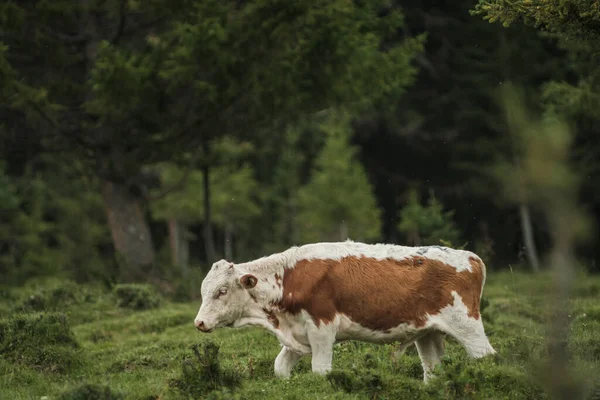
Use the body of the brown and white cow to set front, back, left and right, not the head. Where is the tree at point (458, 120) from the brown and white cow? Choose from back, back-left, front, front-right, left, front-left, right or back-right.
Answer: right

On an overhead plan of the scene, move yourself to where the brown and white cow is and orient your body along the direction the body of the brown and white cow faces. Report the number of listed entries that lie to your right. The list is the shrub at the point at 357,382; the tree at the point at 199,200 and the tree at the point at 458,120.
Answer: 2

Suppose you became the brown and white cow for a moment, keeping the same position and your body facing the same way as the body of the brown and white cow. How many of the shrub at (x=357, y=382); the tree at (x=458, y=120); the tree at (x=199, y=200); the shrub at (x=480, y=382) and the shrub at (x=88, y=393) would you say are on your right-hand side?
2

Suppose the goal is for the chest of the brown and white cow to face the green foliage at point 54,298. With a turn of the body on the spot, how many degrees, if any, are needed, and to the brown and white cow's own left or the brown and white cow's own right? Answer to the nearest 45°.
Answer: approximately 45° to the brown and white cow's own right

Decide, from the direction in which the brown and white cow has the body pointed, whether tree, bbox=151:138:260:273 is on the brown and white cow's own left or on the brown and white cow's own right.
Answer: on the brown and white cow's own right

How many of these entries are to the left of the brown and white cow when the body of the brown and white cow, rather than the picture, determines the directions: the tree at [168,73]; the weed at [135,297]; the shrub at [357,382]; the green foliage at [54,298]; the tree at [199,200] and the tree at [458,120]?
1

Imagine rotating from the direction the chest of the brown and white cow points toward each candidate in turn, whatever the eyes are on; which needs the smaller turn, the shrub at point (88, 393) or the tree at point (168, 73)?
the shrub

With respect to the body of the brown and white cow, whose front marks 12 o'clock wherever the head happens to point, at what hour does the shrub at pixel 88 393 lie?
The shrub is roughly at 11 o'clock from the brown and white cow.

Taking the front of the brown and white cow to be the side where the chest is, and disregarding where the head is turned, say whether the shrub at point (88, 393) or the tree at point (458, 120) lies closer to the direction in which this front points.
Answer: the shrub

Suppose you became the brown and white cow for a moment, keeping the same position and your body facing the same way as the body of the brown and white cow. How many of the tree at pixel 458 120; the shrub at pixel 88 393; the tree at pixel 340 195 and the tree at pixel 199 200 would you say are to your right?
3

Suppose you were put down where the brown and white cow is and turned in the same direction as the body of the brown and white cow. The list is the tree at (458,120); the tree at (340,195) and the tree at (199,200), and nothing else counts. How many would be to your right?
3

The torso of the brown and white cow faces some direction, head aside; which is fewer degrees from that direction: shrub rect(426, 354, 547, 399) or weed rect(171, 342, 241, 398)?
the weed

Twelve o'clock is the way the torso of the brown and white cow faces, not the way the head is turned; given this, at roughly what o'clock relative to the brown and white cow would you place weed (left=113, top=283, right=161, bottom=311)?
The weed is roughly at 2 o'clock from the brown and white cow.

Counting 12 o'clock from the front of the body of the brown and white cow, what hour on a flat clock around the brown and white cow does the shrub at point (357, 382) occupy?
The shrub is roughly at 9 o'clock from the brown and white cow.

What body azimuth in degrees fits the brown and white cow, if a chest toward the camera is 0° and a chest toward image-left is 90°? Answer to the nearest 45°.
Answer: approximately 90°

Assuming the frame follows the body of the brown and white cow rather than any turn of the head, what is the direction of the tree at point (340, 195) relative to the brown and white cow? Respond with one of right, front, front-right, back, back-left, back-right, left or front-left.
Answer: right
